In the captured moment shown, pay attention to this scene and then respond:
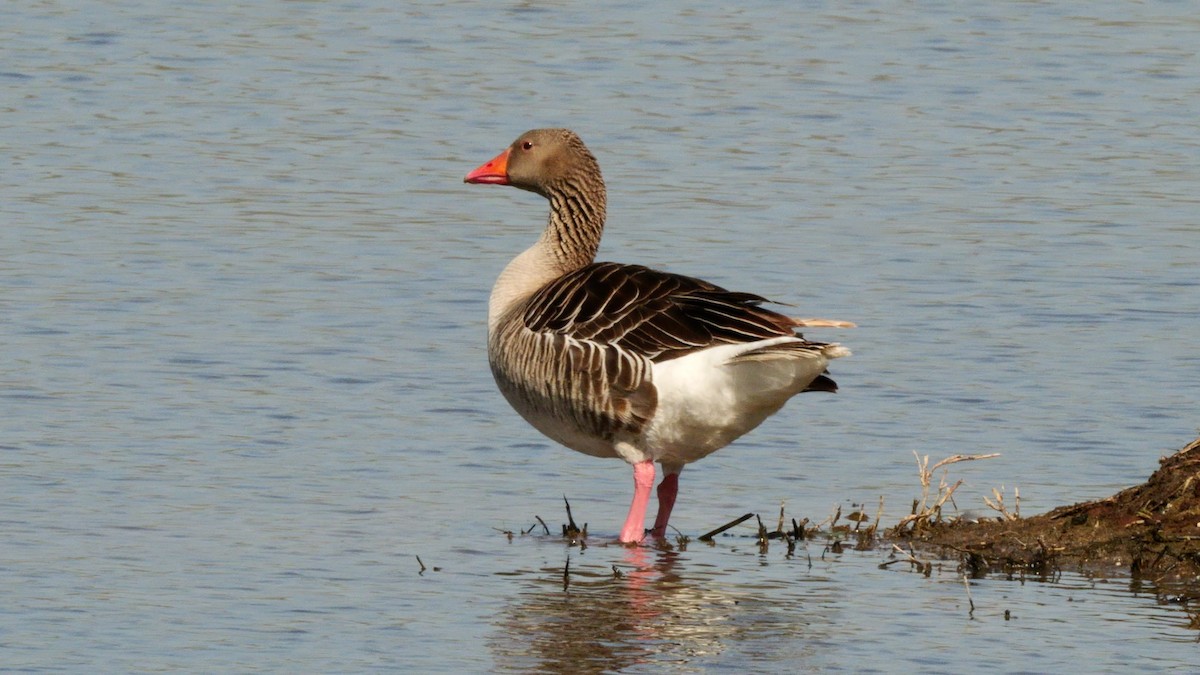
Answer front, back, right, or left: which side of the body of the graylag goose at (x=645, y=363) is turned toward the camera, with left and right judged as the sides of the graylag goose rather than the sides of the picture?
left
